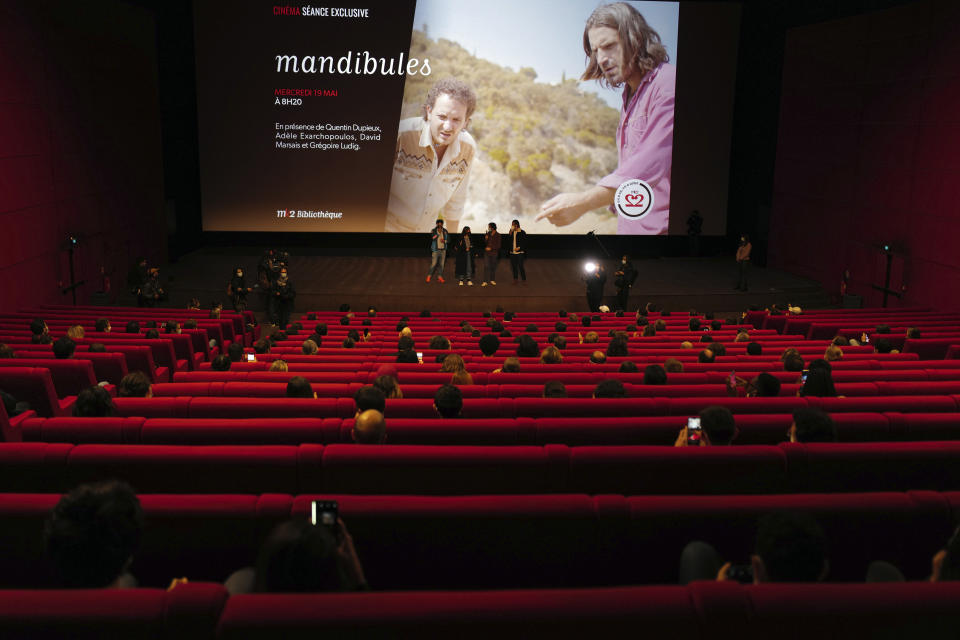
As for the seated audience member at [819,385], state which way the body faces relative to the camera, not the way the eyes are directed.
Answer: away from the camera

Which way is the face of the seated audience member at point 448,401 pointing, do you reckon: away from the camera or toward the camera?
away from the camera

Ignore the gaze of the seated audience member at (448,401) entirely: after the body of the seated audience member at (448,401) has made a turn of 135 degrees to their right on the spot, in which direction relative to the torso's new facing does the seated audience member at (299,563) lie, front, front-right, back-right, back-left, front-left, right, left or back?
front-right

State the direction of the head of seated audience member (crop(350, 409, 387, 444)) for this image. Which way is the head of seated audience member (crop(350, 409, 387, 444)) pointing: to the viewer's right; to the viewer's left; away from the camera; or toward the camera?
away from the camera

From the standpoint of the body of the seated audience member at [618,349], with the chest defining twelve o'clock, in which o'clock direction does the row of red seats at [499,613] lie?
The row of red seats is roughly at 6 o'clock from the seated audience member.

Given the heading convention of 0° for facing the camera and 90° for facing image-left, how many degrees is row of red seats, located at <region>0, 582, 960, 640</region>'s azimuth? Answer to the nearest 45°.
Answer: approximately 180°

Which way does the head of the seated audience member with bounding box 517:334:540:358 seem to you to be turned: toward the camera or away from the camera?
away from the camera

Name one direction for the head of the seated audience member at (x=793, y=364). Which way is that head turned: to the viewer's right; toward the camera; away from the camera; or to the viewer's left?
away from the camera

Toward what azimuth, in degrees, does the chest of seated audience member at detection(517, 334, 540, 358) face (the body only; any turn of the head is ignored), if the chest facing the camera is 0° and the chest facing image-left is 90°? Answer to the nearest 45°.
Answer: approximately 180°

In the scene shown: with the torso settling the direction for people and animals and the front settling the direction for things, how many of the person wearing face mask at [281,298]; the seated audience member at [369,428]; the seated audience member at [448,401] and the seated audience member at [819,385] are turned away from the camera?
3

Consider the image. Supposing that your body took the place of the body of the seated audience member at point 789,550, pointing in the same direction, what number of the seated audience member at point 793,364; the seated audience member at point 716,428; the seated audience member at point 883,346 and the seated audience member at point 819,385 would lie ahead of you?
4

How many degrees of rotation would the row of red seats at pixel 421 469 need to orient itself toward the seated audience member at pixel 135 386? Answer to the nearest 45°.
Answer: approximately 45° to its left

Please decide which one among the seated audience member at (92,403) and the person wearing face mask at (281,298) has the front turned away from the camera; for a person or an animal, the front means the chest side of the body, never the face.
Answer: the seated audience member

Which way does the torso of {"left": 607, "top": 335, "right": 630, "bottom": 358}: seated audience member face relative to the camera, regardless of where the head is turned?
away from the camera

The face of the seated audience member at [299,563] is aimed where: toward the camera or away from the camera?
away from the camera

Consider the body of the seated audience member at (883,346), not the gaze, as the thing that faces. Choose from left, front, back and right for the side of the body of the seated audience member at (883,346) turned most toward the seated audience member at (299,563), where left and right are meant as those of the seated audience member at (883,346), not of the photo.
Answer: back

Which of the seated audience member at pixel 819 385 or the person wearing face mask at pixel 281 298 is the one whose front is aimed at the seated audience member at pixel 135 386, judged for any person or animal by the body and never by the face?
the person wearing face mask

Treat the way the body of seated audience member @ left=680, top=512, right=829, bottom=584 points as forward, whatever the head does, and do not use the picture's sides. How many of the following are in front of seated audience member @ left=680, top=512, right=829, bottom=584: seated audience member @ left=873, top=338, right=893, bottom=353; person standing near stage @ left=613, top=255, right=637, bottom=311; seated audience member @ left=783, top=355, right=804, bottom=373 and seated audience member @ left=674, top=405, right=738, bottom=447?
4

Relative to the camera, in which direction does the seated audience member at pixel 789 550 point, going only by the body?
away from the camera

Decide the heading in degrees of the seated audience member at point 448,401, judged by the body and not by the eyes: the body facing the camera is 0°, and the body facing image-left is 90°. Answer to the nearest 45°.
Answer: approximately 180°
